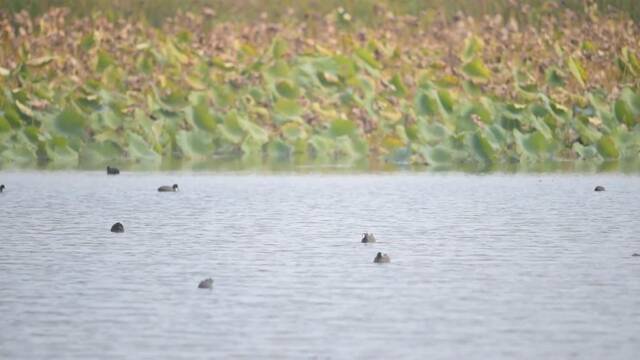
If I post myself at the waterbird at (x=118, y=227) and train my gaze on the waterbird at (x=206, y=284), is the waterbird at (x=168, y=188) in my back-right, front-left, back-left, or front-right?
back-left

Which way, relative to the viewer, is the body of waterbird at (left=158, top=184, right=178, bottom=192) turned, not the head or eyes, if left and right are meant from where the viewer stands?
facing to the right of the viewer

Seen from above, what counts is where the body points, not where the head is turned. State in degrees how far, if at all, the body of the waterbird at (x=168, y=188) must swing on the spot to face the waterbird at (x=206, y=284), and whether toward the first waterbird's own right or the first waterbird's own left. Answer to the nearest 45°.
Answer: approximately 90° to the first waterbird's own right

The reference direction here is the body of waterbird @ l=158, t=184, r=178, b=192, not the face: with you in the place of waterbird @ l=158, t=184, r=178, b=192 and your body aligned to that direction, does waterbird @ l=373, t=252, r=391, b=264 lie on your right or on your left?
on your right

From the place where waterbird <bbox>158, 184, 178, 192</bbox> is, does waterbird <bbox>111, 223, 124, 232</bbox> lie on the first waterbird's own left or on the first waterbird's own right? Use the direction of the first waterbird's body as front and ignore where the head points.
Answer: on the first waterbird's own right
